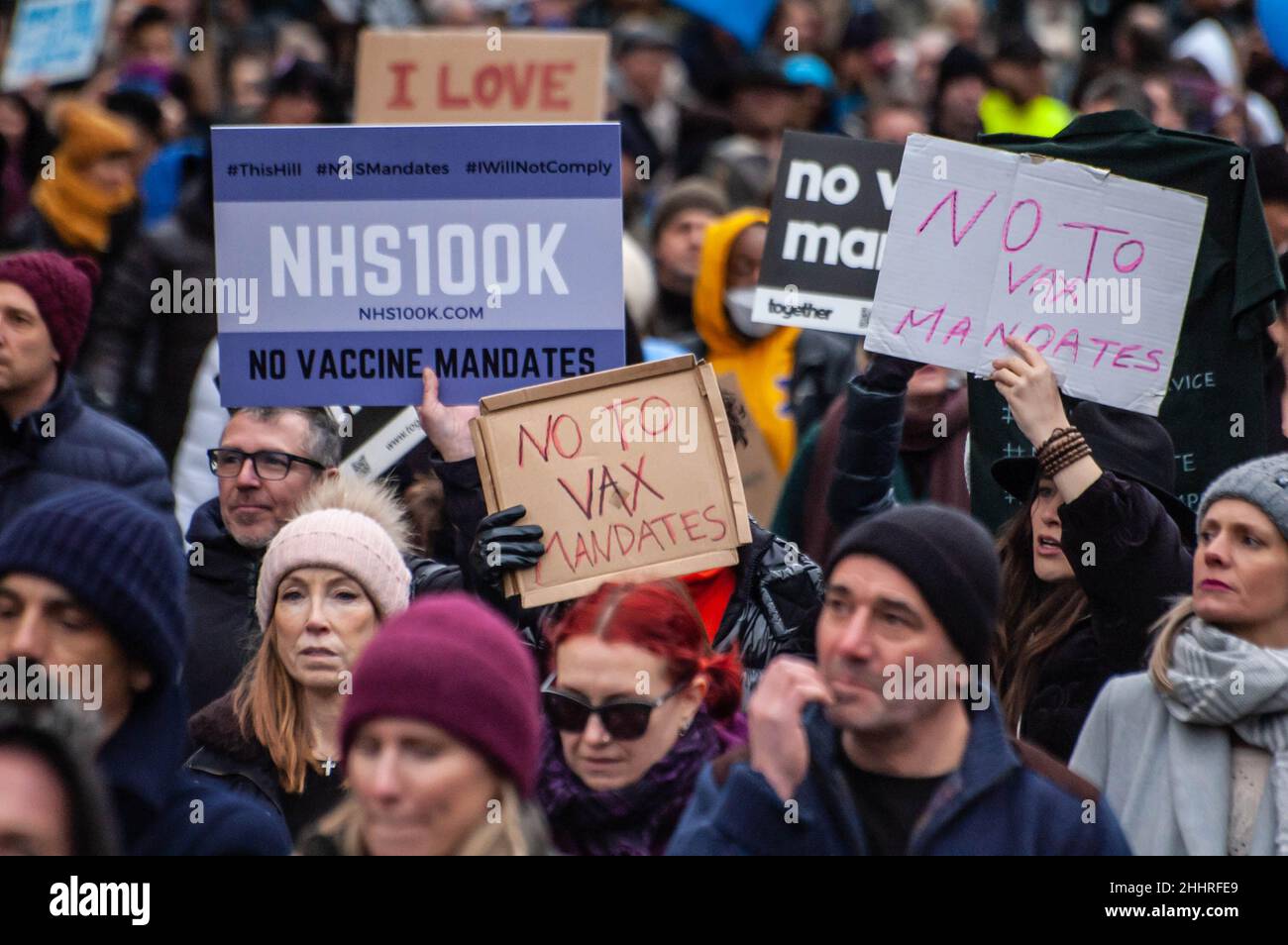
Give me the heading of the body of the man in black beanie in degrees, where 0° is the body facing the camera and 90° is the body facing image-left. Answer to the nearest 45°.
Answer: approximately 45°

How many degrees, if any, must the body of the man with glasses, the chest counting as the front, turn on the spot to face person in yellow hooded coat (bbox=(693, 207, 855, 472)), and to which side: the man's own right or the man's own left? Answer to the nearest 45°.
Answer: approximately 180°

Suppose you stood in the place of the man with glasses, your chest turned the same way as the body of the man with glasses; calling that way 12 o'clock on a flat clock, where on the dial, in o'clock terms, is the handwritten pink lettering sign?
The handwritten pink lettering sign is roughly at 8 o'clock from the man with glasses.

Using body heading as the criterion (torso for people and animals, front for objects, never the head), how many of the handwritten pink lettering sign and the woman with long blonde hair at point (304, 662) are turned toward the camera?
2

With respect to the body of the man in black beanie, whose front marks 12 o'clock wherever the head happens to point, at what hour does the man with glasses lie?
The man with glasses is roughly at 5 o'clock from the man in black beanie.

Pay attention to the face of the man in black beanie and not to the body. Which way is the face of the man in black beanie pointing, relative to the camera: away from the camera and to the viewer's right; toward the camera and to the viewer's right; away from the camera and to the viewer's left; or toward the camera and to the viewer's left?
toward the camera and to the viewer's left

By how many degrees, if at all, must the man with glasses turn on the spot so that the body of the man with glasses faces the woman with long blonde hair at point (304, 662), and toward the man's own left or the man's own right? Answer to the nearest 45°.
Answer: approximately 45° to the man's own left

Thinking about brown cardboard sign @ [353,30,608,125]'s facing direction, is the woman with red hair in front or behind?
in front

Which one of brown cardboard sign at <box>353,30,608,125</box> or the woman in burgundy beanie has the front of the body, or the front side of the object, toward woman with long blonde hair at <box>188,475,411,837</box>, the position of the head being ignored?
the brown cardboard sign

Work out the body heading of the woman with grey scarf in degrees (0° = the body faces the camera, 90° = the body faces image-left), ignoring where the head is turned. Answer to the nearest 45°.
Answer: approximately 0°
